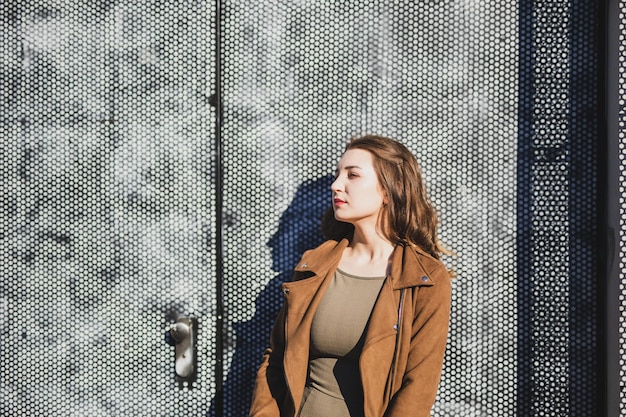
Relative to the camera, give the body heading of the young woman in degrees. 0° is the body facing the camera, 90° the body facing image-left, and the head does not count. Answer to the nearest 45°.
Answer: approximately 45°

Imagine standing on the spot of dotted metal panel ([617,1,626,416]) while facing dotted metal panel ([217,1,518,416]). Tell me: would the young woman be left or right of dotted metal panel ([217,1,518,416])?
left

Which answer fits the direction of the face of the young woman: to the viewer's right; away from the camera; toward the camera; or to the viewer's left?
to the viewer's left

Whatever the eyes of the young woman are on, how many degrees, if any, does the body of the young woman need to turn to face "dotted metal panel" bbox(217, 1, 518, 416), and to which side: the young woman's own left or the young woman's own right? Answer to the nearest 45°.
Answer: approximately 135° to the young woman's own right

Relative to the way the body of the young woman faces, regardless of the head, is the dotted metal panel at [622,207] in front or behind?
behind
